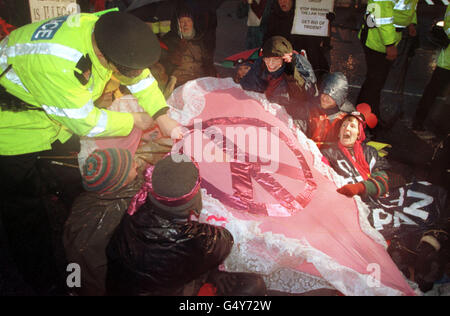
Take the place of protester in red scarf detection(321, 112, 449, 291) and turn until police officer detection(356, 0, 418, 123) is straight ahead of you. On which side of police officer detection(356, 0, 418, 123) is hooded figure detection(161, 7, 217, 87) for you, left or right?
left

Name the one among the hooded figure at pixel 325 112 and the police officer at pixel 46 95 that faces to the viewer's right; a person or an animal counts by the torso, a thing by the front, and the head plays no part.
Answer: the police officer

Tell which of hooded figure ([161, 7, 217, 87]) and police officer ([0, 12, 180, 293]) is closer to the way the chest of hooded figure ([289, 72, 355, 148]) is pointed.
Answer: the police officer

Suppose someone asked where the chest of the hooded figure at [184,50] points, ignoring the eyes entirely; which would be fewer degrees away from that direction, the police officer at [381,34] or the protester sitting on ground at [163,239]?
the protester sitting on ground

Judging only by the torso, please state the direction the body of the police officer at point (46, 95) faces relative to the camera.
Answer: to the viewer's right

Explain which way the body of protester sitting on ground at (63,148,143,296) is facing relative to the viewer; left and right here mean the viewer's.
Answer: facing away from the viewer and to the right of the viewer

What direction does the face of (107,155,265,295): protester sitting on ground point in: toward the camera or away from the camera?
away from the camera

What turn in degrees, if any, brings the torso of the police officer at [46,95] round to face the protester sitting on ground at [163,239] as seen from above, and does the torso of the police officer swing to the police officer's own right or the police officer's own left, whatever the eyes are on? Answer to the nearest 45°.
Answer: approximately 45° to the police officer's own right

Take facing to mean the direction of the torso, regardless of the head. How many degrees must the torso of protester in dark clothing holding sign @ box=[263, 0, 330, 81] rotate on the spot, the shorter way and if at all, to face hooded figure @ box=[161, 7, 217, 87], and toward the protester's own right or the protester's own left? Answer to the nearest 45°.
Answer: approximately 45° to the protester's own right
